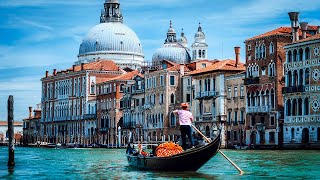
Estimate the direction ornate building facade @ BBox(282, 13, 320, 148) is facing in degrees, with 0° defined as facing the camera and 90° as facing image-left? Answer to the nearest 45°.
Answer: approximately 45°
